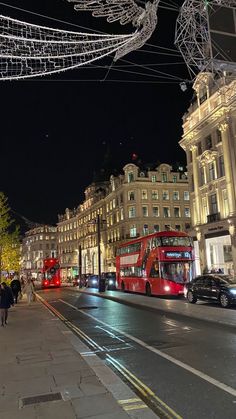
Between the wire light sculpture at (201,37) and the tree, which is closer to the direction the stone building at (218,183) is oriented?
the tree

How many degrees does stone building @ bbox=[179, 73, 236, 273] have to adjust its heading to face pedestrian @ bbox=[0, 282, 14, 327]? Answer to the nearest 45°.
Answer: approximately 45° to its left

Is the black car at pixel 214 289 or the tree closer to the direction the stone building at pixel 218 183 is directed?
the tree

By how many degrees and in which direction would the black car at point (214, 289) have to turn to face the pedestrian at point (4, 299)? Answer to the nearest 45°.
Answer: approximately 90° to its right

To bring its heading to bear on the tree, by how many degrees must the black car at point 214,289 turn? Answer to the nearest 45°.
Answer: approximately 135° to its right

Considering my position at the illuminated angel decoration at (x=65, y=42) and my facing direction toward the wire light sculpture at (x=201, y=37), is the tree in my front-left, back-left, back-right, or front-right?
back-left

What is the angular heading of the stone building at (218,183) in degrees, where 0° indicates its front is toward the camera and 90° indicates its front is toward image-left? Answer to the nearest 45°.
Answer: approximately 45°

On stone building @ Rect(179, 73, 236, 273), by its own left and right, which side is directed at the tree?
front

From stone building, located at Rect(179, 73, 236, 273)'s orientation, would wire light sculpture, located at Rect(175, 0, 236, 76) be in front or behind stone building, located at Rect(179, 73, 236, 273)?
in front

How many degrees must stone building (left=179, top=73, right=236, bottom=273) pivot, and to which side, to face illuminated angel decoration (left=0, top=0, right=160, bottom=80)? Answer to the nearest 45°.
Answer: approximately 45° to its left

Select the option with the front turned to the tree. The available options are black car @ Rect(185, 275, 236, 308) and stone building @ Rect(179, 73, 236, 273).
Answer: the stone building

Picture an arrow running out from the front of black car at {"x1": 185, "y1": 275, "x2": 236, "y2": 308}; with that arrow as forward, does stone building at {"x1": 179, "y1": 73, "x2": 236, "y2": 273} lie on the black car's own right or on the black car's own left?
on the black car's own left

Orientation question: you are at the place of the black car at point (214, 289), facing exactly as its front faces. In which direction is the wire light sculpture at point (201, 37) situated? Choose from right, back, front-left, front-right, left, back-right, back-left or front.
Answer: front-right

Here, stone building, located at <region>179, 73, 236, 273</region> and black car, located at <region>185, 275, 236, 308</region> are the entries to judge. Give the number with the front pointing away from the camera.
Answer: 0

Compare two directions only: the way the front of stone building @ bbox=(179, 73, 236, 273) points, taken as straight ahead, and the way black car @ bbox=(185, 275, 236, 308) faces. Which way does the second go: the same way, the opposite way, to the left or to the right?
to the left
